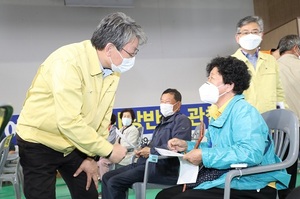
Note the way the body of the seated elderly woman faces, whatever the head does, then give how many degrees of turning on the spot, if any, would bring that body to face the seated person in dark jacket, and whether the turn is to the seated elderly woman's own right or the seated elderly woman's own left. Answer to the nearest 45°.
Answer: approximately 45° to the seated elderly woman's own right

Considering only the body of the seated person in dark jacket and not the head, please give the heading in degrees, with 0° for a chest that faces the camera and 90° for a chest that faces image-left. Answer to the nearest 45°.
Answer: approximately 45°

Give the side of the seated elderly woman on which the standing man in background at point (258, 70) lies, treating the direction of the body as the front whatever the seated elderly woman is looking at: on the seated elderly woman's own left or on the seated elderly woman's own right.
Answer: on the seated elderly woman's own right

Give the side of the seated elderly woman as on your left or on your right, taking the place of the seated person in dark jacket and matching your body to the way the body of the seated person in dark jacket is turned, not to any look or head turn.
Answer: on your left

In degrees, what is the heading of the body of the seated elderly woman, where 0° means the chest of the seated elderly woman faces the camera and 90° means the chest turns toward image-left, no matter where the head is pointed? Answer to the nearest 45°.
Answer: approximately 90°
